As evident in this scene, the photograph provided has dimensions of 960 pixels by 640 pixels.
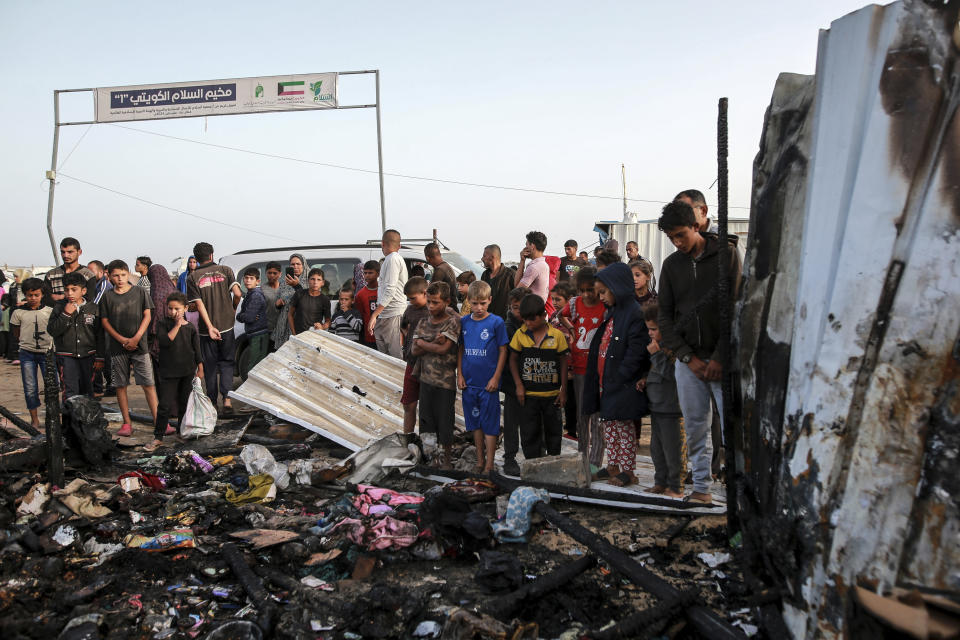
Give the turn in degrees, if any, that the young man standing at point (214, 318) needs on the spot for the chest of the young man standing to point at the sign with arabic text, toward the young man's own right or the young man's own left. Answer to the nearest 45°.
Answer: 0° — they already face it

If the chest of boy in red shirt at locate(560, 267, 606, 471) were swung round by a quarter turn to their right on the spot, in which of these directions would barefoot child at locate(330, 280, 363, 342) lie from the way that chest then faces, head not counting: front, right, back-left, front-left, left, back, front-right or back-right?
front-right

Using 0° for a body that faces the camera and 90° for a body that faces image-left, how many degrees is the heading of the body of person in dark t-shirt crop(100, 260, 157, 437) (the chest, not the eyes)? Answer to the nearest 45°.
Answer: approximately 0°

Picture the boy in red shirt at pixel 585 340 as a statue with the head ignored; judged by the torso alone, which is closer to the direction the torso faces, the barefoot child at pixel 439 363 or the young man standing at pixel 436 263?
the barefoot child

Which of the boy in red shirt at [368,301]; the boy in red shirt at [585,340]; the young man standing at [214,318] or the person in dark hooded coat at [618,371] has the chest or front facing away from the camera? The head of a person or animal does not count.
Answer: the young man standing

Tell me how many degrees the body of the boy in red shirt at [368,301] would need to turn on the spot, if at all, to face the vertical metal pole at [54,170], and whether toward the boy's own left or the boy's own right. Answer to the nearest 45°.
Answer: approximately 135° to the boy's own right

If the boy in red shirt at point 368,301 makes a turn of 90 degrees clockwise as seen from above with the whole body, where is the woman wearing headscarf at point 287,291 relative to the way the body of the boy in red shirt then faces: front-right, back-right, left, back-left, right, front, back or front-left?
front-right

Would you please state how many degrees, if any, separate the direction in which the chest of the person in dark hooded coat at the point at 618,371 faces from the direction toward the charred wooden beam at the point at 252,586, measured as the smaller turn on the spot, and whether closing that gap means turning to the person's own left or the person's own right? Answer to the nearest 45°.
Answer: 0° — they already face it

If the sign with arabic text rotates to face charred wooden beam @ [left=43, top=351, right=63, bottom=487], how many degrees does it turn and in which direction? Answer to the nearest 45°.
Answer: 0° — it already faces it

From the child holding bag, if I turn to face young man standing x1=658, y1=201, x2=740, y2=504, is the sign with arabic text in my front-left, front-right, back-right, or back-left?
back-left
